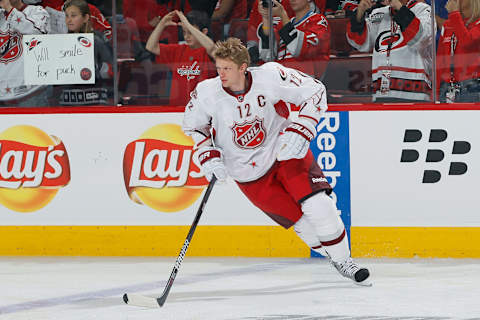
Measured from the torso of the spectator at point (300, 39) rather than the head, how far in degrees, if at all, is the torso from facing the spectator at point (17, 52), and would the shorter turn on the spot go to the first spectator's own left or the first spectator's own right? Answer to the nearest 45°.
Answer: approximately 45° to the first spectator's own right

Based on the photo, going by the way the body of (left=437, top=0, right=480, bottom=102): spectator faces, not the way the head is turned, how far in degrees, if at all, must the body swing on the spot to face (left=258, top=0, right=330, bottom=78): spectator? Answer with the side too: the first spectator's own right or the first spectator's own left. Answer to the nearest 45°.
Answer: approximately 45° to the first spectator's own right

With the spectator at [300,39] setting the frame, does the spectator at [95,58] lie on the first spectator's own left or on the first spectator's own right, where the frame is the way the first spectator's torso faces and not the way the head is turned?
on the first spectator's own right

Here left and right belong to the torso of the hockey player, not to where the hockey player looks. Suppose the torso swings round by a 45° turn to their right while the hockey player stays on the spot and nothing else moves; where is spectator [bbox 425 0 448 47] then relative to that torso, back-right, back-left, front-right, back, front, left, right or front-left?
back-right

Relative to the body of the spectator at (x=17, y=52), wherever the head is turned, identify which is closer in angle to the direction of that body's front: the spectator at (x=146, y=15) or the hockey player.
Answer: the hockey player

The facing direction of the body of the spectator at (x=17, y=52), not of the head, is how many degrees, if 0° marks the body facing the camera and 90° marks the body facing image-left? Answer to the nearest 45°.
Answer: approximately 0°

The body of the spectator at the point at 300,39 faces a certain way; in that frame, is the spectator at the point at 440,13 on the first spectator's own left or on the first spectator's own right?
on the first spectator's own left

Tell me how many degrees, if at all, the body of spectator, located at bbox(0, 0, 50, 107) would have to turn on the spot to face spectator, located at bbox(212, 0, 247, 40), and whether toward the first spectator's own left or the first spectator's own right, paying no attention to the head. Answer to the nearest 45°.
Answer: approximately 90° to the first spectator's own left
